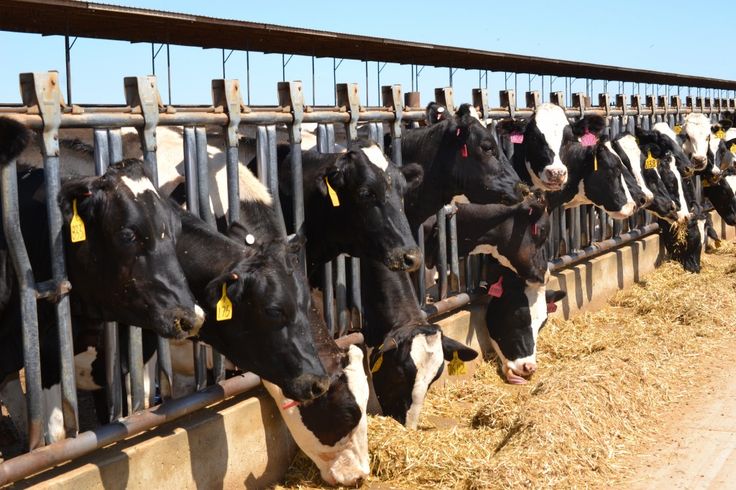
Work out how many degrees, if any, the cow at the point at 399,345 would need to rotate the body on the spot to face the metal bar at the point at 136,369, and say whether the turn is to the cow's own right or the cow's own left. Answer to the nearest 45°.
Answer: approximately 90° to the cow's own right

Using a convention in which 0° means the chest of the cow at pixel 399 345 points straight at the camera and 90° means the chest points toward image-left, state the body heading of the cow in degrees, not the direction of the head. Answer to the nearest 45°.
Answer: approximately 315°

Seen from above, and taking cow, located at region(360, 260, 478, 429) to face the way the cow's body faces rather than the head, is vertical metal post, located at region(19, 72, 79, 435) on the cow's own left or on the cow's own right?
on the cow's own right

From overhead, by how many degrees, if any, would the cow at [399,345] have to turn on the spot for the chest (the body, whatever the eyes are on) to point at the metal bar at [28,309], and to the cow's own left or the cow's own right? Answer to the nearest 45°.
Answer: approximately 90° to the cow's own right

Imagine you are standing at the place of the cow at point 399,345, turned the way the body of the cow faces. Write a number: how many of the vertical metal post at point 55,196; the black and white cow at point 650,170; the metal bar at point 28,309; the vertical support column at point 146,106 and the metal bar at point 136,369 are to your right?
4

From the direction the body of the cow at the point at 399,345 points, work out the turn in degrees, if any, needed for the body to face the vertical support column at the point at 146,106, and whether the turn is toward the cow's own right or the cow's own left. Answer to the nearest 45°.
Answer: approximately 90° to the cow's own right

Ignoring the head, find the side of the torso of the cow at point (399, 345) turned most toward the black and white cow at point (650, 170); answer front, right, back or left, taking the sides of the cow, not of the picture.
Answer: left
